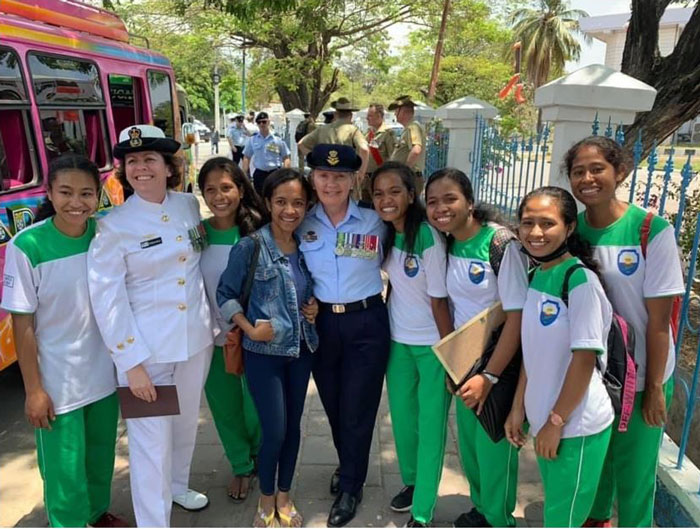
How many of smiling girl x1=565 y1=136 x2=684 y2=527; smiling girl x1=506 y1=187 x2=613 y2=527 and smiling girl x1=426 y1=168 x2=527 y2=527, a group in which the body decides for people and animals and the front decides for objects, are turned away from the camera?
0

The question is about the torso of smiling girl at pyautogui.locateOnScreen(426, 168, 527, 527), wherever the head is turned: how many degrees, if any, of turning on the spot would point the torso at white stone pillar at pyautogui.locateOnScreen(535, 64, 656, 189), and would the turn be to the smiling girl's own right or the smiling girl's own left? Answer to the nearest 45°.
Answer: approximately 180°

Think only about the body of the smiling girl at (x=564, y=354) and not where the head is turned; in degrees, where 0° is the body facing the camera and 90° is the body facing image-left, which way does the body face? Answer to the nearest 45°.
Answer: approximately 45°

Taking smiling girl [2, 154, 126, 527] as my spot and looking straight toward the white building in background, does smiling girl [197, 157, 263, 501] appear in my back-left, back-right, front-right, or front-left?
front-right

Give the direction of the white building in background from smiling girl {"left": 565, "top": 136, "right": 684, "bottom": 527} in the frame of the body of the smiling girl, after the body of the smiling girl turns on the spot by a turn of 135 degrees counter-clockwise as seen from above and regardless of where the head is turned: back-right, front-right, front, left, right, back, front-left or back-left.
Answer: left

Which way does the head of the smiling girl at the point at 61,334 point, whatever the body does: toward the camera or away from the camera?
toward the camera

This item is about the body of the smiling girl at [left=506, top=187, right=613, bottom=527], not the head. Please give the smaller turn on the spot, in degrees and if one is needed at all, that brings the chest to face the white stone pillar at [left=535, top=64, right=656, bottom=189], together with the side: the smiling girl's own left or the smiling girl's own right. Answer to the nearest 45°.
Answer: approximately 135° to the smiling girl's own right

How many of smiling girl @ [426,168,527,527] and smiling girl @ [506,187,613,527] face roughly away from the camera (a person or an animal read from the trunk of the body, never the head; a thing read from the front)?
0

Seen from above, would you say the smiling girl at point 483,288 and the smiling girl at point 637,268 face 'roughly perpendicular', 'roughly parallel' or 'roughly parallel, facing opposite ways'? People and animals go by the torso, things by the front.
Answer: roughly parallel

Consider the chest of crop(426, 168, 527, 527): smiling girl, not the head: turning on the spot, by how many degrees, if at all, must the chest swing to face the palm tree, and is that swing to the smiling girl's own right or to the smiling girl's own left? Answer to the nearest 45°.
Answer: approximately 135° to the smiling girl's own right

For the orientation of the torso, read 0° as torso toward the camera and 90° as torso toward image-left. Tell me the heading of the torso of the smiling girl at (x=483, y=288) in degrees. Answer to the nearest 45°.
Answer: approximately 45°

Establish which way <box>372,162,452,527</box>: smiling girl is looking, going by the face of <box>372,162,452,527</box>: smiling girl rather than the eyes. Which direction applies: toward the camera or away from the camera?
toward the camera

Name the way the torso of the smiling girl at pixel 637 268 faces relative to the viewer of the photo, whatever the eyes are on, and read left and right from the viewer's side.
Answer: facing the viewer and to the left of the viewer
